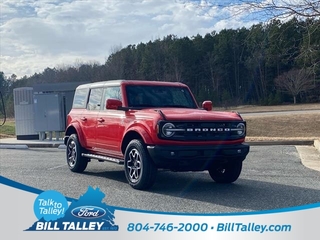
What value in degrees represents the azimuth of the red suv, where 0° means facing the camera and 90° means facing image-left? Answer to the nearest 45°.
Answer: approximately 315°

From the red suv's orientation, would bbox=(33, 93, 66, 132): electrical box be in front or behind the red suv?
behind

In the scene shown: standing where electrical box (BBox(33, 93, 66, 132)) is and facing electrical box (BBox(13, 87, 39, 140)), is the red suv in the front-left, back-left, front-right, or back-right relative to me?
back-left

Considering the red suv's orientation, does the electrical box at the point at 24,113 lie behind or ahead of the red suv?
behind
